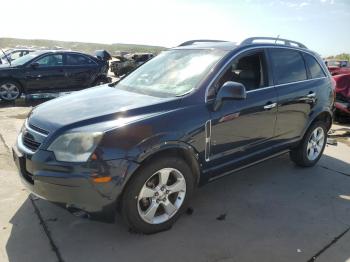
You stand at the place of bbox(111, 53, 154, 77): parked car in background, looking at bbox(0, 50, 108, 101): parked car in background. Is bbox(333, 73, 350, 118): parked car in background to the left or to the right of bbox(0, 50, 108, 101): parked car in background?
left

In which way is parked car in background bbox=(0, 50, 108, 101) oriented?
to the viewer's left

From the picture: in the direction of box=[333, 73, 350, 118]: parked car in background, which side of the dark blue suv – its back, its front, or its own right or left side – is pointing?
back

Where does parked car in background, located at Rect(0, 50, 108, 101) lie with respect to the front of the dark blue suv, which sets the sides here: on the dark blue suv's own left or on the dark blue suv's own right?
on the dark blue suv's own right

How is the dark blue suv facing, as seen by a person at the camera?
facing the viewer and to the left of the viewer

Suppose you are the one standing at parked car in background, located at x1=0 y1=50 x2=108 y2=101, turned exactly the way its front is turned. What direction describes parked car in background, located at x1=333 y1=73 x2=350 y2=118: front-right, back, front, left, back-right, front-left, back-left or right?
back-left

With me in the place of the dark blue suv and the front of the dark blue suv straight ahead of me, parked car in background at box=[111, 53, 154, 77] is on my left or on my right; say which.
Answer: on my right

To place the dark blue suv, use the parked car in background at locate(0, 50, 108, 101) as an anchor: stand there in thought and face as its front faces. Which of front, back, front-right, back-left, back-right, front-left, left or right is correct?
left
